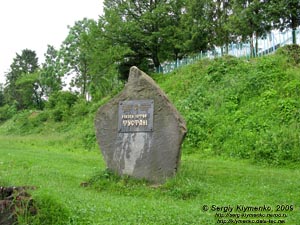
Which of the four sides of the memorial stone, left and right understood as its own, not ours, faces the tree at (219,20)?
back

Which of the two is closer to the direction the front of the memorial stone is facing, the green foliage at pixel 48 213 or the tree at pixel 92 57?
the green foliage

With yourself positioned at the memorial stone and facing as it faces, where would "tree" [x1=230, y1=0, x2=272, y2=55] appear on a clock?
The tree is roughly at 7 o'clock from the memorial stone.

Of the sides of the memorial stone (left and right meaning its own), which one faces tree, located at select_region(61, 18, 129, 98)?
back

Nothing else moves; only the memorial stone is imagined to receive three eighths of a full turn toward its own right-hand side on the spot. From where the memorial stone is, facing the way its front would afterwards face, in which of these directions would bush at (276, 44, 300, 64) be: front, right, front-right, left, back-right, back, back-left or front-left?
right

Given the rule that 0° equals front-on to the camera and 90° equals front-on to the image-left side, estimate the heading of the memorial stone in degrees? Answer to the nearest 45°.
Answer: approximately 0°

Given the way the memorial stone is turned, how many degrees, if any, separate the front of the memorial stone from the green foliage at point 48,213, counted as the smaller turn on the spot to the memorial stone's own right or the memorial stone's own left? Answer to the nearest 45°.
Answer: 0° — it already faces it

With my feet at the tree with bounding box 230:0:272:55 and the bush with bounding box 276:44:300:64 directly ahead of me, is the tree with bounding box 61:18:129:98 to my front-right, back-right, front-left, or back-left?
back-right

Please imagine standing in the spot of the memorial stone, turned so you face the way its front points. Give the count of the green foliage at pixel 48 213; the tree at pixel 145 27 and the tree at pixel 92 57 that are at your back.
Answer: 2

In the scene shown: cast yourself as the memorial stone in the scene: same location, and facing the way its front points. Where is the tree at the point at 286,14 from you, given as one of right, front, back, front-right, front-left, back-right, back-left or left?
back-left

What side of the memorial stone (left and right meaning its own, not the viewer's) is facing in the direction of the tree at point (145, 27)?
back

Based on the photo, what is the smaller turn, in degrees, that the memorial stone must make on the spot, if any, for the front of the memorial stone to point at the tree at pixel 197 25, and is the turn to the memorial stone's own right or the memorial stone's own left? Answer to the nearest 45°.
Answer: approximately 180°
